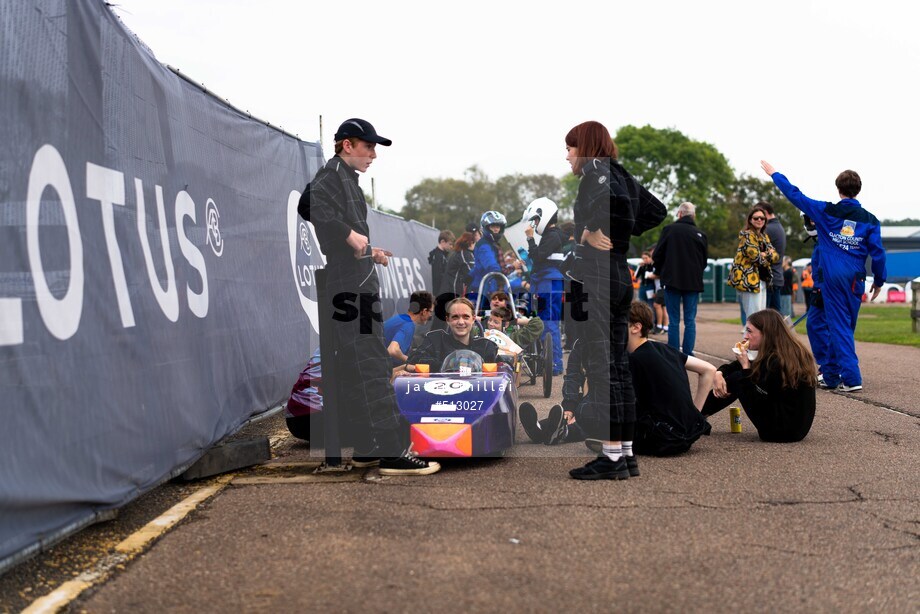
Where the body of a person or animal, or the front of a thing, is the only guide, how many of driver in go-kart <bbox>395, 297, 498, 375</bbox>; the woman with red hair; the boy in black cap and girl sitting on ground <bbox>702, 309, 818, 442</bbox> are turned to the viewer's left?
2

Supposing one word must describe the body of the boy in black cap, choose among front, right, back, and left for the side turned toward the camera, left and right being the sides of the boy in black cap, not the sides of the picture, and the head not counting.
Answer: right

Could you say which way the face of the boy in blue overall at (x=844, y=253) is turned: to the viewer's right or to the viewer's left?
to the viewer's left

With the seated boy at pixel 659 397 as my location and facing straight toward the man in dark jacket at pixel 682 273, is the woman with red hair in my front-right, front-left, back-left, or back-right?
back-left

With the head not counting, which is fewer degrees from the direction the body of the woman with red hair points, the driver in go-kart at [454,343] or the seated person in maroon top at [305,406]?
the seated person in maroon top

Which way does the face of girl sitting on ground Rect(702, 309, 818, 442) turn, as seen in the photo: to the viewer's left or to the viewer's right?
to the viewer's left

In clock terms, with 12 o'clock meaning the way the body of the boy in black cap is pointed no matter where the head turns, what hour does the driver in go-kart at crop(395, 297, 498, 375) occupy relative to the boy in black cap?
The driver in go-kart is roughly at 10 o'clock from the boy in black cap.

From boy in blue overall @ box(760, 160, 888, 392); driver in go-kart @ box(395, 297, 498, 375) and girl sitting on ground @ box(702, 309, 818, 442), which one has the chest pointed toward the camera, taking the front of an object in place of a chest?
the driver in go-kart

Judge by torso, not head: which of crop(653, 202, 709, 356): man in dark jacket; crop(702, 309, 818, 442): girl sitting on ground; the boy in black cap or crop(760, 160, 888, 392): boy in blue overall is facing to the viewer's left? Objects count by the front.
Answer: the girl sitting on ground

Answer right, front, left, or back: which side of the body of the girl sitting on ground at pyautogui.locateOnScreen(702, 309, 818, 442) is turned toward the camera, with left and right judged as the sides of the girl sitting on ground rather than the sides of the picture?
left

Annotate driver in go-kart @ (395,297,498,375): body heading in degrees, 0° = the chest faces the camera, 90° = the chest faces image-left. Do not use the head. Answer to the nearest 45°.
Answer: approximately 0°

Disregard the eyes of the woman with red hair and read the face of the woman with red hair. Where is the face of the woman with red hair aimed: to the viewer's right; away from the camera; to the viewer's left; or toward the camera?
to the viewer's left

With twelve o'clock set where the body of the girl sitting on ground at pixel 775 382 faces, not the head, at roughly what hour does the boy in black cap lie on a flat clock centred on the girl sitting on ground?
The boy in black cap is roughly at 11 o'clock from the girl sitting on ground.

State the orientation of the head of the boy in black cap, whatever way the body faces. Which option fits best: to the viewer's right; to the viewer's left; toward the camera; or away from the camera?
to the viewer's right

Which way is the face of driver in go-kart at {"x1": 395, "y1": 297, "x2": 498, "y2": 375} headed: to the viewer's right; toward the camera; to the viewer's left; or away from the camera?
toward the camera
